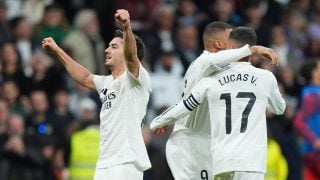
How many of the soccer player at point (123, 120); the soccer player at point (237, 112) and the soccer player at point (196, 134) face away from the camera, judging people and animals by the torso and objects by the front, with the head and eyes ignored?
1

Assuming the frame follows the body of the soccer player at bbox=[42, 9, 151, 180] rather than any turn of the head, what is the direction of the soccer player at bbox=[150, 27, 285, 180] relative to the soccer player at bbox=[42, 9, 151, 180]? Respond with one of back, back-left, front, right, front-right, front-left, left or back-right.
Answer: back-left

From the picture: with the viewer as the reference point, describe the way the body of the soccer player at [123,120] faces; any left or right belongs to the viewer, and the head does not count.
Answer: facing the viewer and to the left of the viewer

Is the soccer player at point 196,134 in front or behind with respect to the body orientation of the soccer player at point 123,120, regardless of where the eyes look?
behind

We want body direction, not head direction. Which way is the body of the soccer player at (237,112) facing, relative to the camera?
away from the camera

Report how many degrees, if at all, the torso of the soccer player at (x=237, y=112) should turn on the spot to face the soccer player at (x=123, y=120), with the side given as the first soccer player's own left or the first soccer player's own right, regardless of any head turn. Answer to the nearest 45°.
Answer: approximately 90° to the first soccer player's own left
